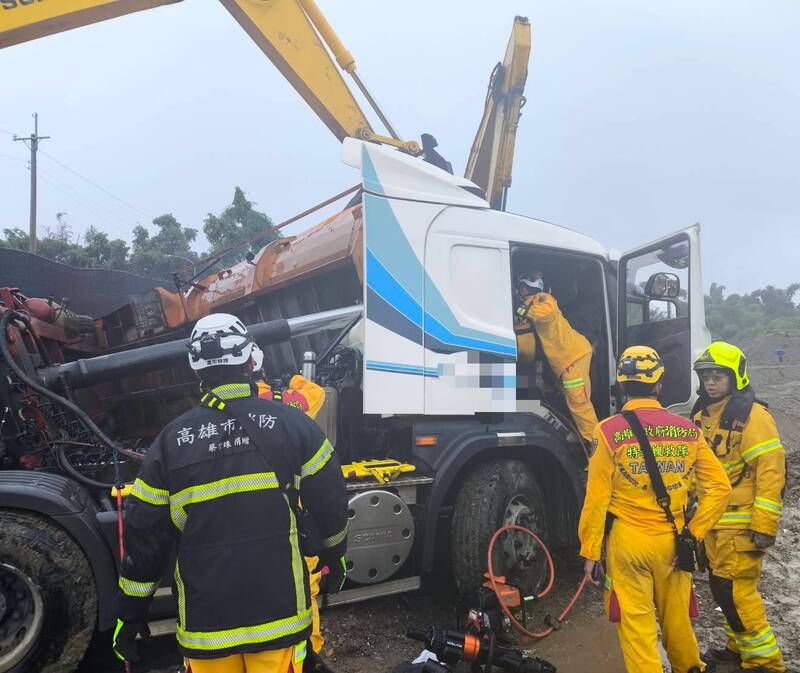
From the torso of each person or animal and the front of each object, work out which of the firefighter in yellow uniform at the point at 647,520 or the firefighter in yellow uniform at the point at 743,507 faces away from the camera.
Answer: the firefighter in yellow uniform at the point at 647,520

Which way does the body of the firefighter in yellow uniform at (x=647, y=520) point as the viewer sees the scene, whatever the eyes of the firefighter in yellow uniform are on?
away from the camera

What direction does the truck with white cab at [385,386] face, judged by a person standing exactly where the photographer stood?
facing away from the viewer and to the right of the viewer

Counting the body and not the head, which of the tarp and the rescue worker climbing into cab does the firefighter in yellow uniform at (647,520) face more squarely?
the rescue worker climbing into cab

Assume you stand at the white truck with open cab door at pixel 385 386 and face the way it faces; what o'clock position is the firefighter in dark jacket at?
The firefighter in dark jacket is roughly at 5 o'clock from the white truck with open cab door.

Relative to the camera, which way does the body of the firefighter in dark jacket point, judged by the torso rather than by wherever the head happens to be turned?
away from the camera

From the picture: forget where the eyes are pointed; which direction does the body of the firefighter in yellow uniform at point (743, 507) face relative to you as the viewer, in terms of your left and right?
facing the viewer and to the left of the viewer

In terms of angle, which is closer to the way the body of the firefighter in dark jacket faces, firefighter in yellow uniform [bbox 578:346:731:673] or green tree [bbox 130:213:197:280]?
the green tree

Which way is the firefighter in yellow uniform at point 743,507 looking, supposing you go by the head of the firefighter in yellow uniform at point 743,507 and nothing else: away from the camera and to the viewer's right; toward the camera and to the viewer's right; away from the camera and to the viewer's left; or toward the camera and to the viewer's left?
toward the camera and to the viewer's left

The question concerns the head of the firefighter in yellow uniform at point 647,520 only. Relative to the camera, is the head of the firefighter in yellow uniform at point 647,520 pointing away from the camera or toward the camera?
away from the camera

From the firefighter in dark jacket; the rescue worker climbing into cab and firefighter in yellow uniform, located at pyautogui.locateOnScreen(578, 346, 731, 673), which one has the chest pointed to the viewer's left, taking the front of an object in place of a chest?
the rescue worker climbing into cab
